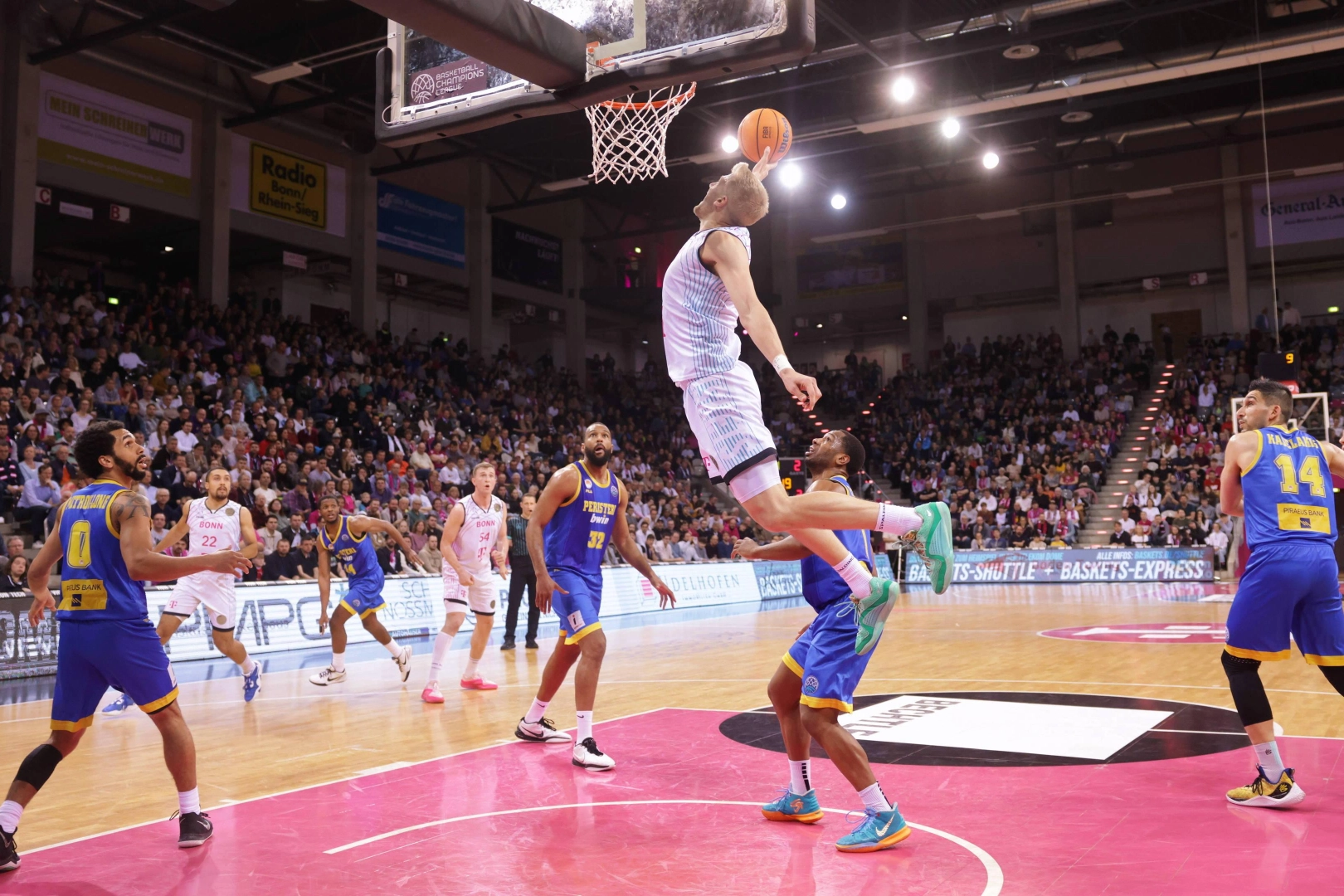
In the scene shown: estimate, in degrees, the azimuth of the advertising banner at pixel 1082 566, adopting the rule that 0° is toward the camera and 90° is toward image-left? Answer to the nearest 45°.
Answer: approximately 0°

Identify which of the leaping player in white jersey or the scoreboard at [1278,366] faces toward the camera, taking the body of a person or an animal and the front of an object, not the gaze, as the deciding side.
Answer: the scoreboard

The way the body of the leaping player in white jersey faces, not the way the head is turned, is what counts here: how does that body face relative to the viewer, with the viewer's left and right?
facing to the left of the viewer

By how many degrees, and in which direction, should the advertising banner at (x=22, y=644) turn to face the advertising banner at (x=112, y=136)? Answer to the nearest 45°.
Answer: approximately 135° to its left

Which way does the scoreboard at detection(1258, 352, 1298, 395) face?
toward the camera

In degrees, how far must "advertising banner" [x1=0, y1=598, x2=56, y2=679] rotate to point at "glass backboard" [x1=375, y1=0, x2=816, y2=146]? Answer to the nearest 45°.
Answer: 0° — it already faces it

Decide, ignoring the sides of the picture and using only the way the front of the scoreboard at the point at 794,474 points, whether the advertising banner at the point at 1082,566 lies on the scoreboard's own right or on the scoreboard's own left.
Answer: on the scoreboard's own left

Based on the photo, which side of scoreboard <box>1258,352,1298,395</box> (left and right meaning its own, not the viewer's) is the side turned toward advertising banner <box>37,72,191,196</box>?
right

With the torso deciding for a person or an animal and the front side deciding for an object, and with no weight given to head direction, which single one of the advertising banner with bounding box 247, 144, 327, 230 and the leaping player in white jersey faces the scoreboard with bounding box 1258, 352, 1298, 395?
the advertising banner

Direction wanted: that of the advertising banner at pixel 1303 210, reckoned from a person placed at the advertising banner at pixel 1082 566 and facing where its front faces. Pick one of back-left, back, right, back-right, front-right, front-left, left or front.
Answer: back-left

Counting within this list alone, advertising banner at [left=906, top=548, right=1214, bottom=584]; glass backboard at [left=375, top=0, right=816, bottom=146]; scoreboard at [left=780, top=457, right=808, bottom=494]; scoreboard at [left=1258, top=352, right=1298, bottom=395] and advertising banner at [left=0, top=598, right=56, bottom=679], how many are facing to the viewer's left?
0

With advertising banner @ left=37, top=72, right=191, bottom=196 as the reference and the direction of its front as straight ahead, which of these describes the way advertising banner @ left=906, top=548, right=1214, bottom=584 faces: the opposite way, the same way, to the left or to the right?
to the right

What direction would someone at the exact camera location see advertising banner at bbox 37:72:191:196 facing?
facing the viewer and to the right of the viewer

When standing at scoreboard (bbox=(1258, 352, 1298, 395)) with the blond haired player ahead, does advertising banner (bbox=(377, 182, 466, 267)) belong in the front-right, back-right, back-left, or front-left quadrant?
front-right

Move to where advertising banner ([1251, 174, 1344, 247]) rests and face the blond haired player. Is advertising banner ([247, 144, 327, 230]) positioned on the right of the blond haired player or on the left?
right

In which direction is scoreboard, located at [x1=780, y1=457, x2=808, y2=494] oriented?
toward the camera

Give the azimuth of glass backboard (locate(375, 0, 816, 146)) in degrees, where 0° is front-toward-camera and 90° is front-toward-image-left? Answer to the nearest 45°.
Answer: approximately 225°

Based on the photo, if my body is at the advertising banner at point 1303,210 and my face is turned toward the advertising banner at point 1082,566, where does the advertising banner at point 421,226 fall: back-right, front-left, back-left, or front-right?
front-right
